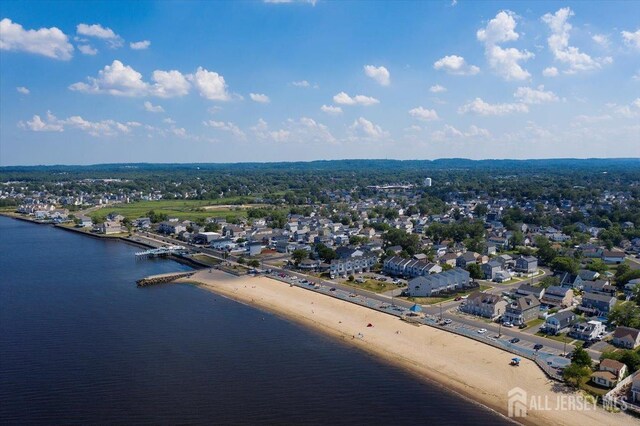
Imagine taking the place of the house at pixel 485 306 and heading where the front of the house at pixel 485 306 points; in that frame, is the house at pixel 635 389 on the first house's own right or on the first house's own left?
on the first house's own left

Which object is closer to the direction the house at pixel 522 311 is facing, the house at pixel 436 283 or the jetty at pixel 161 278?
the jetty

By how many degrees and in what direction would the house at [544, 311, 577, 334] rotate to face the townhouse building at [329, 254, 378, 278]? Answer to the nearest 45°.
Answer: approximately 90° to its right

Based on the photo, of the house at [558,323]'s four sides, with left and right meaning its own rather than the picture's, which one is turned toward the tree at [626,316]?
back

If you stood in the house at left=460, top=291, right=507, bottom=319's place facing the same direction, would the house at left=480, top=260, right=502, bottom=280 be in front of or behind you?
behind

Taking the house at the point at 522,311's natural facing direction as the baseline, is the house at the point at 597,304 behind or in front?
behind

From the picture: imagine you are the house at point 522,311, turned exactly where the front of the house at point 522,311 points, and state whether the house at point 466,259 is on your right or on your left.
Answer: on your right

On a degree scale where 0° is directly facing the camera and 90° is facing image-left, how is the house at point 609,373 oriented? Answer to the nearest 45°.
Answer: approximately 45°

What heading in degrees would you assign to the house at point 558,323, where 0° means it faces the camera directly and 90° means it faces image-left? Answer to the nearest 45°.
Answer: approximately 45°

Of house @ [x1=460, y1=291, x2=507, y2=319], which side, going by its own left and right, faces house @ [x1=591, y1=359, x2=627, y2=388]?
left
